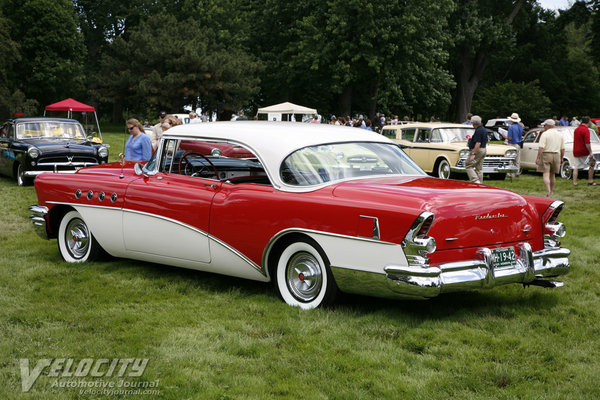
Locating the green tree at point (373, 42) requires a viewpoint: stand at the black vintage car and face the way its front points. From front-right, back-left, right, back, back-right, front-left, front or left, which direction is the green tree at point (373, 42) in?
left

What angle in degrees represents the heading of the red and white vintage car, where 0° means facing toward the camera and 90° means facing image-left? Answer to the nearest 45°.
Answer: approximately 135°

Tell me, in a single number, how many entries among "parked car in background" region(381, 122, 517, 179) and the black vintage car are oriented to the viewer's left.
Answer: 0

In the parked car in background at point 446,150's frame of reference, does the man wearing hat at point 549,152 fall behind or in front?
in front

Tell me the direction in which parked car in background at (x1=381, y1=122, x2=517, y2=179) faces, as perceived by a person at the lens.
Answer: facing the viewer and to the right of the viewer

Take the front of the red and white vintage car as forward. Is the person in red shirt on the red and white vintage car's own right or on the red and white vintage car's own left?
on the red and white vintage car's own right

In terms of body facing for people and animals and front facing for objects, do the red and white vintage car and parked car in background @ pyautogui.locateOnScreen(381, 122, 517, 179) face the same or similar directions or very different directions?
very different directions

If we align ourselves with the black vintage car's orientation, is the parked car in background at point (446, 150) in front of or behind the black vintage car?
in front

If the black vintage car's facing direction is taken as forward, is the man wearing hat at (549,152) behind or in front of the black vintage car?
in front

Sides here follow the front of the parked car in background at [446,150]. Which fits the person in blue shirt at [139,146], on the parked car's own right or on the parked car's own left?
on the parked car's own right

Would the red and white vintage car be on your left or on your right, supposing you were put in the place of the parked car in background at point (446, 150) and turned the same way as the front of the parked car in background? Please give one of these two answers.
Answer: on your right
